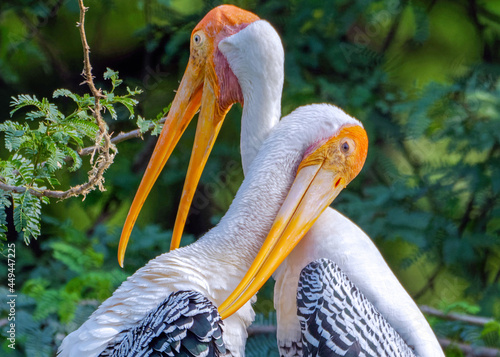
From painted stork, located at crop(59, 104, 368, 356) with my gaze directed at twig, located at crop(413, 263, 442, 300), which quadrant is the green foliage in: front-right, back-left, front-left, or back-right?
back-left

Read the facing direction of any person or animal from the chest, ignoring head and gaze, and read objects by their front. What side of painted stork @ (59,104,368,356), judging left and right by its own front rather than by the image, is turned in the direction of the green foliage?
back

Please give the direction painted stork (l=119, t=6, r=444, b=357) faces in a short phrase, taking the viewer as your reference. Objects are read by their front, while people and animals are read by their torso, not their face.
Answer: facing to the left of the viewer

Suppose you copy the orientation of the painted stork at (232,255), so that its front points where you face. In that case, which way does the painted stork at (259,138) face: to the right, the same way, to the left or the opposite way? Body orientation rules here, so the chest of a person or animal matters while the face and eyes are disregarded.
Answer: the opposite way

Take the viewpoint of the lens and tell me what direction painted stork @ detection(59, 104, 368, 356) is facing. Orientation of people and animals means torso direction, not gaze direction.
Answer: facing to the right of the viewer
